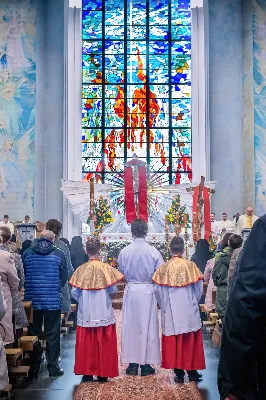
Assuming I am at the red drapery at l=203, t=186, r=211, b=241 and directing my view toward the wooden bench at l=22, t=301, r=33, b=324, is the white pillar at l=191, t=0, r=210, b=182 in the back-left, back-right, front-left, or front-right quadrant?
back-right

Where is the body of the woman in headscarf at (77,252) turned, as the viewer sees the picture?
away from the camera

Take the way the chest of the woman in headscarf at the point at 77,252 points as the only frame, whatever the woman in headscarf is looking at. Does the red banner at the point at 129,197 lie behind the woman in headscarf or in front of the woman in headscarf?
in front

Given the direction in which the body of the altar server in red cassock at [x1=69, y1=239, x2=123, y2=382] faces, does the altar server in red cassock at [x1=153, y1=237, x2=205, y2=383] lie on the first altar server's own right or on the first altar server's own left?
on the first altar server's own right

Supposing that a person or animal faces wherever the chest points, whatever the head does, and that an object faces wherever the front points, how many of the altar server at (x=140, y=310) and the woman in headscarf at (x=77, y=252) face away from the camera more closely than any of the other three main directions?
2

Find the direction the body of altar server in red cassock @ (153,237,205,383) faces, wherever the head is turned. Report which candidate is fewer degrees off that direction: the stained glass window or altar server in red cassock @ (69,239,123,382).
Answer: the stained glass window

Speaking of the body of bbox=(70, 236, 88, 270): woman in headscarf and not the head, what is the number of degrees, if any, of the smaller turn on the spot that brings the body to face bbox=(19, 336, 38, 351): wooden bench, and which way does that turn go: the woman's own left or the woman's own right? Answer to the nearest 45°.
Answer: approximately 180°

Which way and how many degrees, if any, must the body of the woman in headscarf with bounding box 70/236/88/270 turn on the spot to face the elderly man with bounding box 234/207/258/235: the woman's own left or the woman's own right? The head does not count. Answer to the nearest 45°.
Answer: approximately 45° to the woman's own right

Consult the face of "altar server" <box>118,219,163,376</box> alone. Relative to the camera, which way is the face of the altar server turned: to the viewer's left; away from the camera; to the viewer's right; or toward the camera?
away from the camera

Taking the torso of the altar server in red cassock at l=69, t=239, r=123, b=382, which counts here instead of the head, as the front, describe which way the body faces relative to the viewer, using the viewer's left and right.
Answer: facing away from the viewer

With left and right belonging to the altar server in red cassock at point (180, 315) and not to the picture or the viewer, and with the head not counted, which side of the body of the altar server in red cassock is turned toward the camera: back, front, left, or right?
back

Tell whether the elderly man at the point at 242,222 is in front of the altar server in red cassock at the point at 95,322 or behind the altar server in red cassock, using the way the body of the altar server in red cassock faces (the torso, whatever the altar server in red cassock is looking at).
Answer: in front

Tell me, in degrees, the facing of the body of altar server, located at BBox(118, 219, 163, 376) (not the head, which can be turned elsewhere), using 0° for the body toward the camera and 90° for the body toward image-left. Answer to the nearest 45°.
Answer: approximately 180°

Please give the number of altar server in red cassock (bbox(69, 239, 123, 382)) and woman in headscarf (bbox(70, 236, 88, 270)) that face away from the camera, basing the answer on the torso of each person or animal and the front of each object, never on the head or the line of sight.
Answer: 2

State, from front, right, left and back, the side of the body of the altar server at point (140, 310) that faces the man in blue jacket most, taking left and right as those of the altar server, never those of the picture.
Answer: left
